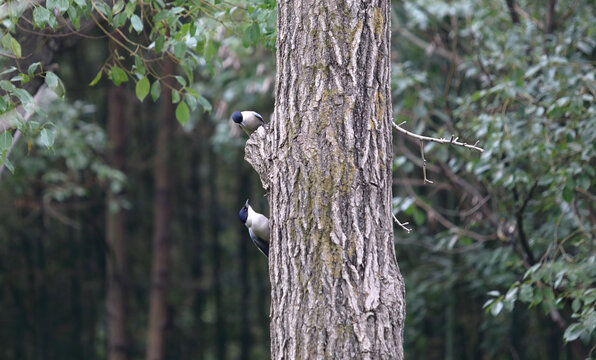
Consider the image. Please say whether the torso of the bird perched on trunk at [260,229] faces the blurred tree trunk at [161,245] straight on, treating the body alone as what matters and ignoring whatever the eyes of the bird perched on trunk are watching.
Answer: no
